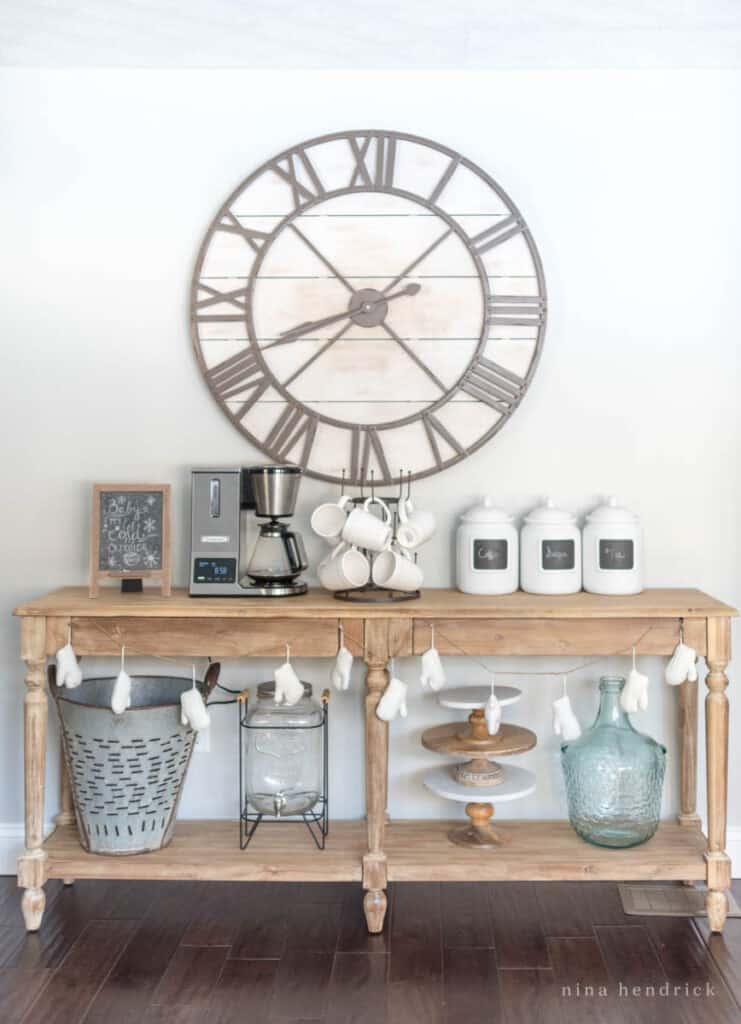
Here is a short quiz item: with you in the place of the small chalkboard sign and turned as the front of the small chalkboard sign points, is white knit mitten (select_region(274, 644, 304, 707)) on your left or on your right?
on your left

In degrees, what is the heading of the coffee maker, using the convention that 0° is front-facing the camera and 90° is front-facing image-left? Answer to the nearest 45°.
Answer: approximately 0°

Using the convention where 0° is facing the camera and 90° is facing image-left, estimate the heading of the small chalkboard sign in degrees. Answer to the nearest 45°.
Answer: approximately 0°

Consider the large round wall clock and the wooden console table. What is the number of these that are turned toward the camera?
2

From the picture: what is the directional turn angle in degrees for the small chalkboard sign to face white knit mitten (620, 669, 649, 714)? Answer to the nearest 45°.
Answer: approximately 45° to its left

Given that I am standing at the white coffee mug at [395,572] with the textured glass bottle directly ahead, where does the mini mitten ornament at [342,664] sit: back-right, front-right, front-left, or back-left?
back-right
